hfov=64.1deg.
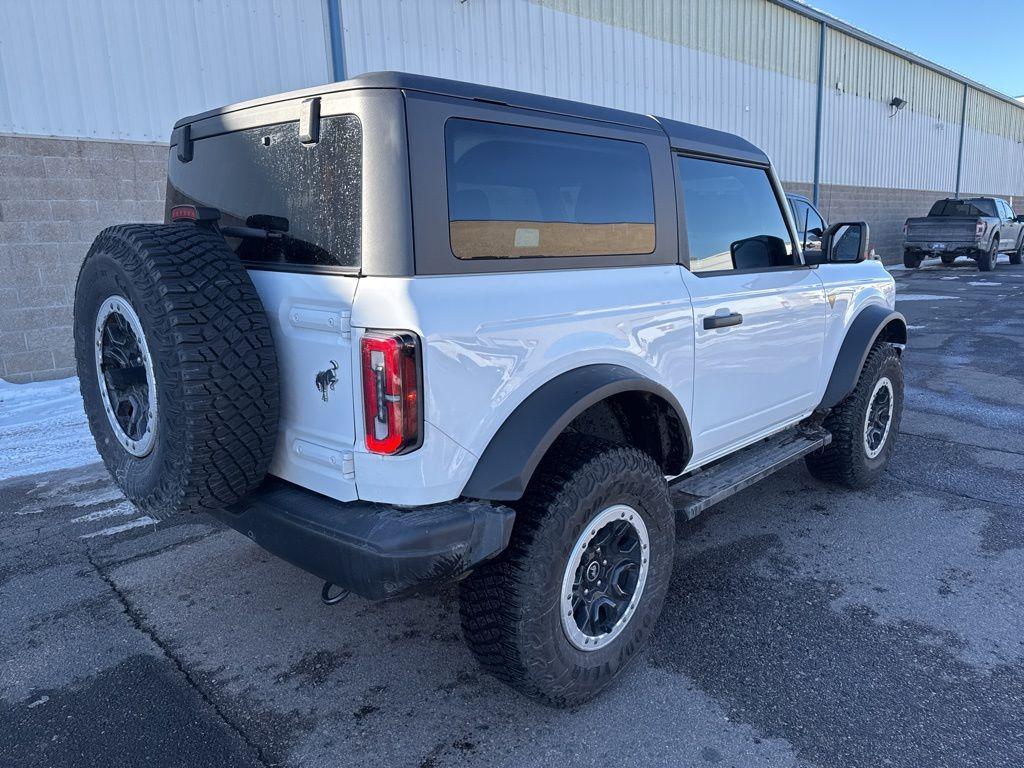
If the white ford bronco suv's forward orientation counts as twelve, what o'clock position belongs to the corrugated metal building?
The corrugated metal building is roughly at 10 o'clock from the white ford bronco suv.

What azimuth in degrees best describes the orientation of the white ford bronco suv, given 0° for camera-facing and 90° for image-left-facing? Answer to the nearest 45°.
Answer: approximately 225°

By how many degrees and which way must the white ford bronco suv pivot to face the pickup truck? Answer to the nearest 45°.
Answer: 0° — it already faces it
